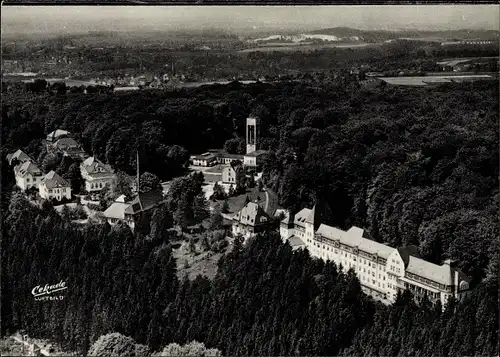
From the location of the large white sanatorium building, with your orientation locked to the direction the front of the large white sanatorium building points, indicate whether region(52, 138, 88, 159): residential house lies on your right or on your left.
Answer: on your right

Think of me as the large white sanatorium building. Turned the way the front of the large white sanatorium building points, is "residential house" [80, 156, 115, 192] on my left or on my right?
on my right

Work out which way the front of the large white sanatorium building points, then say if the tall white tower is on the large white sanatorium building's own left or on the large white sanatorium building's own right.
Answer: on the large white sanatorium building's own right

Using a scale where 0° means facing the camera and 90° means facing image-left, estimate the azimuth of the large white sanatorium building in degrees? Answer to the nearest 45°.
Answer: approximately 45°

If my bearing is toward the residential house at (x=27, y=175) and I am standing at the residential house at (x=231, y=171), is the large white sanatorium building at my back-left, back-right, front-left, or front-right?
back-left

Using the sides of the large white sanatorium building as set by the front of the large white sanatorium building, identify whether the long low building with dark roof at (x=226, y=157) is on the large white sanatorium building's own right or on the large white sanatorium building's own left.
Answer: on the large white sanatorium building's own right

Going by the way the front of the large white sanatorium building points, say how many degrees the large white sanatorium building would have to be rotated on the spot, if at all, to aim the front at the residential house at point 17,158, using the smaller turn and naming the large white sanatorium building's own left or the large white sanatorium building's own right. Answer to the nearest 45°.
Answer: approximately 45° to the large white sanatorium building's own right

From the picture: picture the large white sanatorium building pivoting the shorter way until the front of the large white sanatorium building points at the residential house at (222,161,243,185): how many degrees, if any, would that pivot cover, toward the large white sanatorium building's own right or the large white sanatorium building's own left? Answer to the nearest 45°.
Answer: approximately 45° to the large white sanatorium building's own right

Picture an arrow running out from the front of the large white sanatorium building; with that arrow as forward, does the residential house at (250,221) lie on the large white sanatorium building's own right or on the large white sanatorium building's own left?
on the large white sanatorium building's own right
